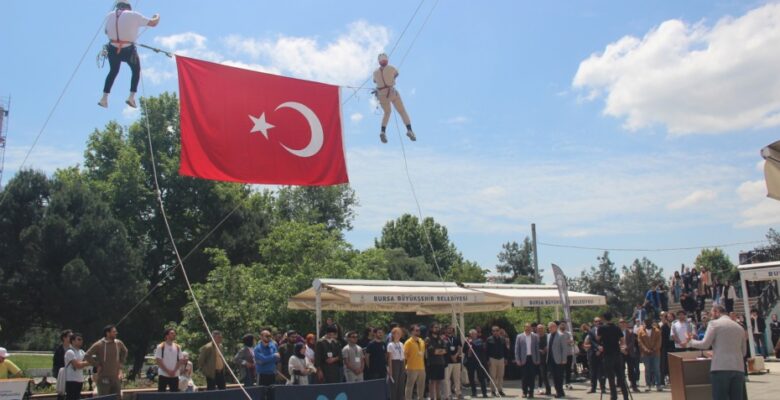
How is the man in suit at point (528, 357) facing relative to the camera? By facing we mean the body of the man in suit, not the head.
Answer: toward the camera

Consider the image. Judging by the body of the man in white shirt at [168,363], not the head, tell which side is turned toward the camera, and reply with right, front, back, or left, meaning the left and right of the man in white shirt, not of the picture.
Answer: front

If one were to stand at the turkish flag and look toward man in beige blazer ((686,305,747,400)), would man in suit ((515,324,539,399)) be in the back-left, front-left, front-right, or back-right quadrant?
front-left

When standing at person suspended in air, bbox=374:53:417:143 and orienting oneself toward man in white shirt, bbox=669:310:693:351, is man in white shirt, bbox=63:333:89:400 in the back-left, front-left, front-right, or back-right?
back-left

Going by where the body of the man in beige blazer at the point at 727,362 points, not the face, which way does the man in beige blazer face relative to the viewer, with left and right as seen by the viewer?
facing away from the viewer and to the left of the viewer

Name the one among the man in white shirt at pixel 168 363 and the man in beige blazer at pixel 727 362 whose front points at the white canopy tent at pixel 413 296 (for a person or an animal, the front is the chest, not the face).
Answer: the man in beige blazer at pixel 727 362

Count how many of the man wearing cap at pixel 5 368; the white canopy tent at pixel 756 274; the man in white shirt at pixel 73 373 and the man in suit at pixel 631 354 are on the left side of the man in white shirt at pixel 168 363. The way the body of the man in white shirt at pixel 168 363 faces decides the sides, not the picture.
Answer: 2

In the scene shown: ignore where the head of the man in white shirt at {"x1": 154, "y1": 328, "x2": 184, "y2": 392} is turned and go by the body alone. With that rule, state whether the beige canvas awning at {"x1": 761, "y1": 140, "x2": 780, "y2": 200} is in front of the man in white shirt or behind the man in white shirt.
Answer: in front

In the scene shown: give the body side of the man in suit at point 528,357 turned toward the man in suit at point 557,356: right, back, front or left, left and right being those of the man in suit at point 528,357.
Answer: left

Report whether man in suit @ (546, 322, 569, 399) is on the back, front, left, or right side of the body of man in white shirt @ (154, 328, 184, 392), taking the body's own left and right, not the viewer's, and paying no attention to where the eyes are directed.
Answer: left
